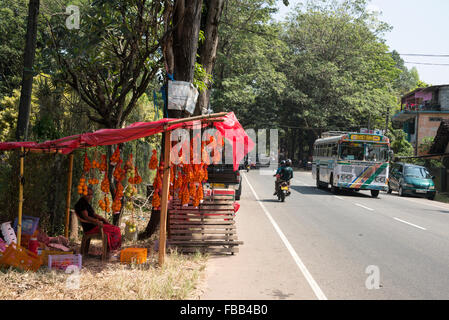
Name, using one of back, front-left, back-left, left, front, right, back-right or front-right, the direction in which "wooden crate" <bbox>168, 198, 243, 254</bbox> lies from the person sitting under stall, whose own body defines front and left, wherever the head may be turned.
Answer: front

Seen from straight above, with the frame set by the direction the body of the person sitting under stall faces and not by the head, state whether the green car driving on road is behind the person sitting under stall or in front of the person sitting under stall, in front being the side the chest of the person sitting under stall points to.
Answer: in front

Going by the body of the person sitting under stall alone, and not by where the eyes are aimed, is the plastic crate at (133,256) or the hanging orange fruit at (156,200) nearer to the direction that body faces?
the plastic crate

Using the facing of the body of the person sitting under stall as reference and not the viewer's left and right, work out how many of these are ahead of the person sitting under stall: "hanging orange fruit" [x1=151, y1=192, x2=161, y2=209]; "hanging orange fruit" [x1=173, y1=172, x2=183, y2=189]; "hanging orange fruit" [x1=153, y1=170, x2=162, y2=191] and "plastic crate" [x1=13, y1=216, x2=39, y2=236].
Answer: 3

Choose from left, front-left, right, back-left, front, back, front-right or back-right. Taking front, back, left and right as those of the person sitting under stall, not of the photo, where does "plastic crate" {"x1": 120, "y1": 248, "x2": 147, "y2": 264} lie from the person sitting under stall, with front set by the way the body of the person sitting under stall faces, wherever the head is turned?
front-right

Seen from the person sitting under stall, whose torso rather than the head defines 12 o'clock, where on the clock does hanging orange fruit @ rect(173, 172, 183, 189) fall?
The hanging orange fruit is roughly at 12 o'clock from the person sitting under stall.

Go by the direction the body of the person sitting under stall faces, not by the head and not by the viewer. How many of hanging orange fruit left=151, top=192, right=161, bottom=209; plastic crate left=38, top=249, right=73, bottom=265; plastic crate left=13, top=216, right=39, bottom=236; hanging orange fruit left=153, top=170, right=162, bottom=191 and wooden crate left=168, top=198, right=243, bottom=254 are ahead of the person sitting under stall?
3

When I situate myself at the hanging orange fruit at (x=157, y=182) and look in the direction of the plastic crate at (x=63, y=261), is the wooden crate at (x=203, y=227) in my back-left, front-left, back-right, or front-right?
back-left

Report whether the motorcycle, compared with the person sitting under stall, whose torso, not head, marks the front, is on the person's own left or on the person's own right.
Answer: on the person's own left

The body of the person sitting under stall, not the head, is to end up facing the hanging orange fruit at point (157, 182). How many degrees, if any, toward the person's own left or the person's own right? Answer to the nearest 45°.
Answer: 0° — they already face it

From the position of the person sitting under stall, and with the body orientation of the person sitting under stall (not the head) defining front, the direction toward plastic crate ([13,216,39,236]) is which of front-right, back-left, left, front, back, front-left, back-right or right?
back

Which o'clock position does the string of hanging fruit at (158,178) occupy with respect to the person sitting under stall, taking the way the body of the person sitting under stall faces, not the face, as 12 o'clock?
The string of hanging fruit is roughly at 12 o'clock from the person sitting under stall.

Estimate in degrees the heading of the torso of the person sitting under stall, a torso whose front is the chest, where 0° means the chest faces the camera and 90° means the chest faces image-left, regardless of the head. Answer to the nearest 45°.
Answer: approximately 270°

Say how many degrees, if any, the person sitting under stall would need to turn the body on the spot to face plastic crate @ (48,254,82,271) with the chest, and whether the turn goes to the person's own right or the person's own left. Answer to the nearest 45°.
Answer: approximately 135° to the person's own right
